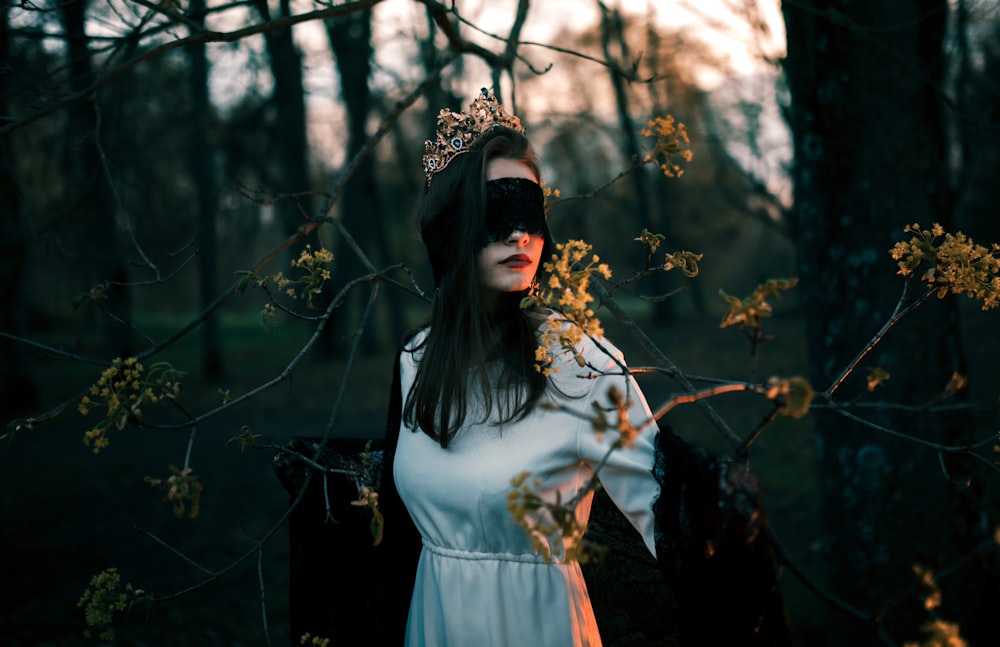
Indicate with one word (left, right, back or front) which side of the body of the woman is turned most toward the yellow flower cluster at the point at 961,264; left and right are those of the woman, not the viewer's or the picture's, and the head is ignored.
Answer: left

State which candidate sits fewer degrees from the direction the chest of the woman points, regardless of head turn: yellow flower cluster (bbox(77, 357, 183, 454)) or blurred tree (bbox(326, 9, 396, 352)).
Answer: the yellow flower cluster

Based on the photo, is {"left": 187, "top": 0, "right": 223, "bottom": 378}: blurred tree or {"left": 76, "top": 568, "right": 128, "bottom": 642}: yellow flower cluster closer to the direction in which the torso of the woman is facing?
the yellow flower cluster

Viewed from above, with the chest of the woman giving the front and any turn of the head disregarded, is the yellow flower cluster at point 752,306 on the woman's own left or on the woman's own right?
on the woman's own left

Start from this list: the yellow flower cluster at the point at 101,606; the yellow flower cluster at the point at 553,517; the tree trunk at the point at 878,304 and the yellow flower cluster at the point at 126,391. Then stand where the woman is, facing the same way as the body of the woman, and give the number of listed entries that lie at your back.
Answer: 1

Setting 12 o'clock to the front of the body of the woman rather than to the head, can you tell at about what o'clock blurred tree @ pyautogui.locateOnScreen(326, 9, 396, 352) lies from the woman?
The blurred tree is roughly at 4 o'clock from the woman.

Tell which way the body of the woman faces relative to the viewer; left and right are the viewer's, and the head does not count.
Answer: facing the viewer and to the left of the viewer

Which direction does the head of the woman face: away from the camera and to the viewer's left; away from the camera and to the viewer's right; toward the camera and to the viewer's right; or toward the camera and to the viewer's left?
toward the camera and to the viewer's right

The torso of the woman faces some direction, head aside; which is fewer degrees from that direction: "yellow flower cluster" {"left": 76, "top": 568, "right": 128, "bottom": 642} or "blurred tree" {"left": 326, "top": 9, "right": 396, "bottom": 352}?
the yellow flower cluster
